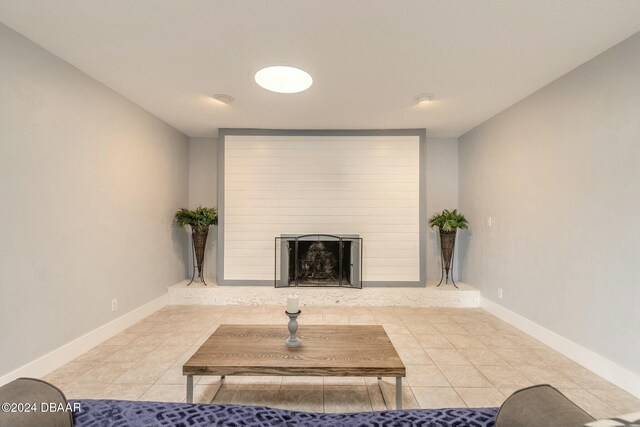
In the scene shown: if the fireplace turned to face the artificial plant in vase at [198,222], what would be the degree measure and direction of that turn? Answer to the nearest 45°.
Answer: approximately 90° to its right

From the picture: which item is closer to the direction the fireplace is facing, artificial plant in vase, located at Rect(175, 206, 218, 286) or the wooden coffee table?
the wooden coffee table

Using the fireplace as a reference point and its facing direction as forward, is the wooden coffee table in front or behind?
in front

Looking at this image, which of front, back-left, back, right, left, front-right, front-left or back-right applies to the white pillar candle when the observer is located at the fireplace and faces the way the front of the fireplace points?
front

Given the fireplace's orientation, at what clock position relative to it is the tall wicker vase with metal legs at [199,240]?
The tall wicker vase with metal legs is roughly at 3 o'clock from the fireplace.

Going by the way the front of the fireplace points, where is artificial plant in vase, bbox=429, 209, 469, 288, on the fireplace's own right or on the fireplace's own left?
on the fireplace's own left

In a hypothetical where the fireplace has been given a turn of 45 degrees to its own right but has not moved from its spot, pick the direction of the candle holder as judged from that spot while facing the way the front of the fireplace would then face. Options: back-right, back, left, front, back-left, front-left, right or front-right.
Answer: front-left

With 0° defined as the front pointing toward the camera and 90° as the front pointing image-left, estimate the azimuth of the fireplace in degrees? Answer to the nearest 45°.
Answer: approximately 0°
